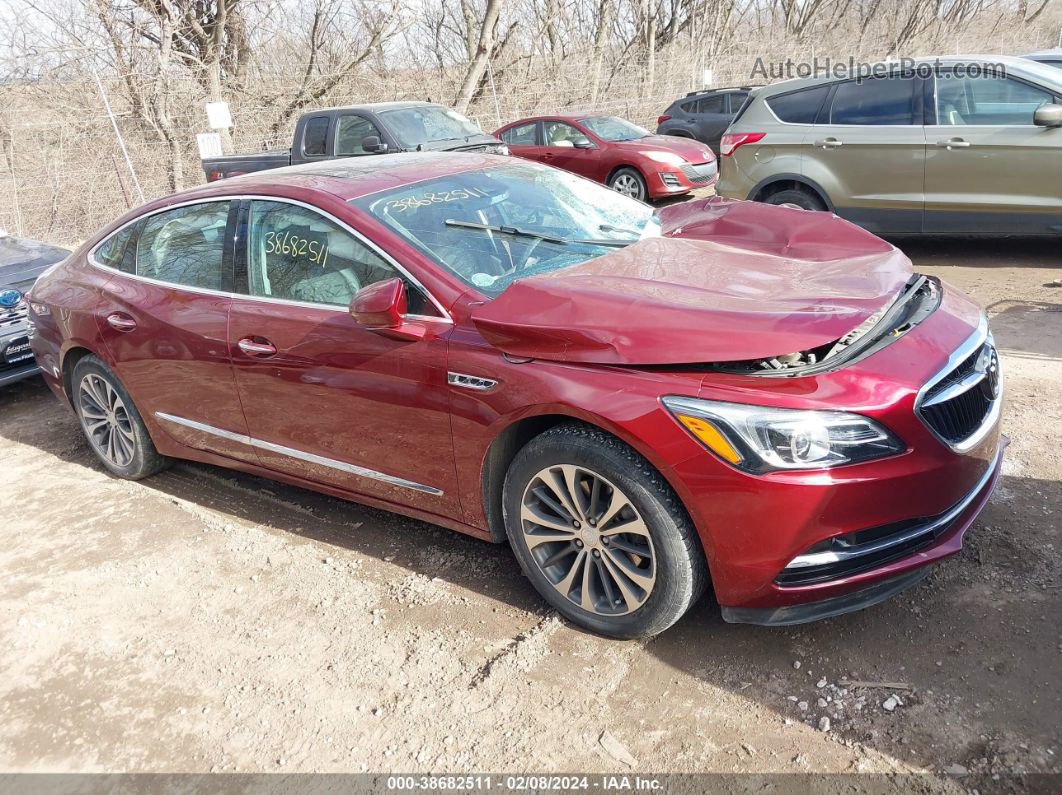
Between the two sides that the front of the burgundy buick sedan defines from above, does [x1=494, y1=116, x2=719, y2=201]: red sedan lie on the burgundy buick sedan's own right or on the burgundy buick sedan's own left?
on the burgundy buick sedan's own left

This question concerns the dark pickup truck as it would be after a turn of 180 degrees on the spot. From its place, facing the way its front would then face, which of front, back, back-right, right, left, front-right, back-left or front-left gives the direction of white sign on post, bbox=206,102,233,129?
front

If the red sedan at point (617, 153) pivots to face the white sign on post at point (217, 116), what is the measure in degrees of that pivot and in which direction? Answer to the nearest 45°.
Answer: approximately 135° to its right

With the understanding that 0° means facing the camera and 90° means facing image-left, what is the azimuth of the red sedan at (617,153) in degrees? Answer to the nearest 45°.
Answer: approximately 315°

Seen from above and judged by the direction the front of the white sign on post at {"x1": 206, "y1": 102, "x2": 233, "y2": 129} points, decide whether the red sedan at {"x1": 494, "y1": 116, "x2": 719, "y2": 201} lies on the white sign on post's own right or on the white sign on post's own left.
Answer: on the white sign on post's own left

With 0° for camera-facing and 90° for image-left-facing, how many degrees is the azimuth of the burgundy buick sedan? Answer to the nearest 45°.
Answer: approximately 315°

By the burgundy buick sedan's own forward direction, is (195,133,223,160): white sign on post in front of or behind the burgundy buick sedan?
behind

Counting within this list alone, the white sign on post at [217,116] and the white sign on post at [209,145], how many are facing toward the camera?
2

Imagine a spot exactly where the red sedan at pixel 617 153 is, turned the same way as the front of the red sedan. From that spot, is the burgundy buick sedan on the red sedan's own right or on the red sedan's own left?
on the red sedan's own right

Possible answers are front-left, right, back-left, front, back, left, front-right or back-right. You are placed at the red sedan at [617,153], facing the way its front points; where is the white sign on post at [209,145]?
back-right
